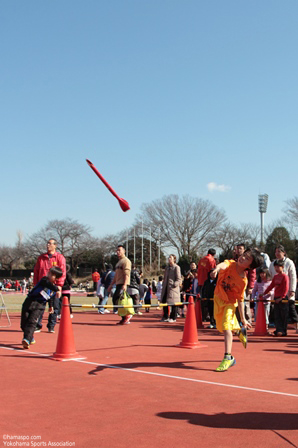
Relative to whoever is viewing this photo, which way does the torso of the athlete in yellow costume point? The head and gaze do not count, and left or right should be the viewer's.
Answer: facing the viewer and to the left of the viewer

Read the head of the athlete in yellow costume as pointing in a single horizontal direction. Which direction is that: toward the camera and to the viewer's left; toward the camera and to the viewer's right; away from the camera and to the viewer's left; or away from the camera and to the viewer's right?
toward the camera and to the viewer's left

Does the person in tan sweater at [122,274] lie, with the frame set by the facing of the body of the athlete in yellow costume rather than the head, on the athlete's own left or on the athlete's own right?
on the athlete's own right

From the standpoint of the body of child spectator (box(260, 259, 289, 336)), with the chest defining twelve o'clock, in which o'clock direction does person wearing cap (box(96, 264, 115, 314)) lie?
The person wearing cap is roughly at 3 o'clock from the child spectator.

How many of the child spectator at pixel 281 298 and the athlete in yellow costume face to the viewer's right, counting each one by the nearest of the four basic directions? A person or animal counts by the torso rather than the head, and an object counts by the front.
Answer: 0

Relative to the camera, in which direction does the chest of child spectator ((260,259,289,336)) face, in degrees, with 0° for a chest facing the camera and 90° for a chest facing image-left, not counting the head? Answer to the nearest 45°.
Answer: approximately 45°

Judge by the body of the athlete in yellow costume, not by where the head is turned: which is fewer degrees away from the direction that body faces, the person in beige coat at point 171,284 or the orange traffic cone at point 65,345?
the orange traffic cone

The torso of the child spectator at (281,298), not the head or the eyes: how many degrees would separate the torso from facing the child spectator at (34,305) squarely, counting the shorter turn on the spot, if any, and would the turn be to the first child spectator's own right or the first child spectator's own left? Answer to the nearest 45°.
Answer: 0° — they already face them

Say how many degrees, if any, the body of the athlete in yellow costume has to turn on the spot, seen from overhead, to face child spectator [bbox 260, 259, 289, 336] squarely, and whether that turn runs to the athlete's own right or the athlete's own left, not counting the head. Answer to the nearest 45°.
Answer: approximately 135° to the athlete's own right

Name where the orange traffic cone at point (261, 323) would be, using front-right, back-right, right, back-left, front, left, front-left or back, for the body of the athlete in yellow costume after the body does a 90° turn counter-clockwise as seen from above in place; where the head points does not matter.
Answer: back-left
